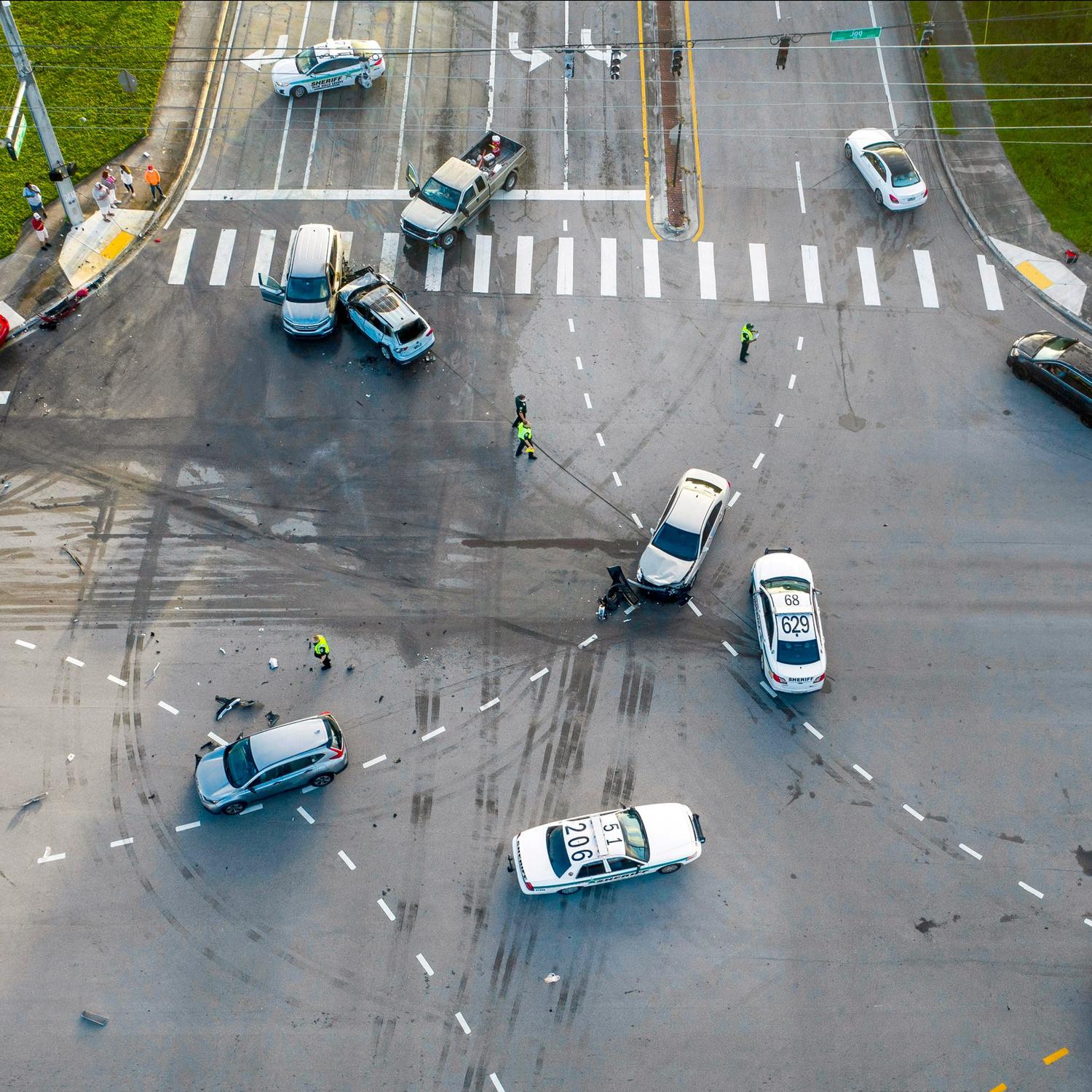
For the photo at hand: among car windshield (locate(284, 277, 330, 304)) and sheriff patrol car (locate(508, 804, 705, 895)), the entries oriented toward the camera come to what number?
1

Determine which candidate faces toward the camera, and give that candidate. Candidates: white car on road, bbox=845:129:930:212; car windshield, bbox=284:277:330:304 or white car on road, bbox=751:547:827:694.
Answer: the car windshield

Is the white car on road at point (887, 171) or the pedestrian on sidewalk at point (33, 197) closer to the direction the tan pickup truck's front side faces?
the pedestrian on sidewalk

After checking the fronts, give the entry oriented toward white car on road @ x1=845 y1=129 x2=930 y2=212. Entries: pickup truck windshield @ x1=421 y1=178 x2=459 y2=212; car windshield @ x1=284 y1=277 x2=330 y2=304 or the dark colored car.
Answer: the dark colored car

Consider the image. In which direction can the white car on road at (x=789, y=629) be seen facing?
away from the camera

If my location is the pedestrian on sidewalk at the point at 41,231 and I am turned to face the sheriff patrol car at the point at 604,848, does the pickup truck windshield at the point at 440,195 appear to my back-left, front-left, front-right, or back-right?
front-left

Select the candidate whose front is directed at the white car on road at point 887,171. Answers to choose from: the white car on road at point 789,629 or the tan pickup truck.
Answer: the white car on road at point 789,629

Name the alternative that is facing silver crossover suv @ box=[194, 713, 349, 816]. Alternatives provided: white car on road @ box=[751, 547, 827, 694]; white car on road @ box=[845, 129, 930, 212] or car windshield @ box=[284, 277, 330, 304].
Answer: the car windshield

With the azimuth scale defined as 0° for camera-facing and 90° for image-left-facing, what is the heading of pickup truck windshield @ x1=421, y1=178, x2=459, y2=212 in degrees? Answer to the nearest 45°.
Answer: approximately 45°

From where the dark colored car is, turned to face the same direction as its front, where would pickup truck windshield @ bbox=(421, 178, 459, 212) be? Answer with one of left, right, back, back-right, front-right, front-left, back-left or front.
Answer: front-left

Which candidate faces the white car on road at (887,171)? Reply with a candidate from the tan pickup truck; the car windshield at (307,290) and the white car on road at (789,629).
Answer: the white car on road at (789,629)

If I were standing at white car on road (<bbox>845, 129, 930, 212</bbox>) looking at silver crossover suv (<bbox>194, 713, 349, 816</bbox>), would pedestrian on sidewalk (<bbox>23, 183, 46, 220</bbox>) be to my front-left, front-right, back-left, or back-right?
front-right

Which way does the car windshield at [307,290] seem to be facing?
toward the camera

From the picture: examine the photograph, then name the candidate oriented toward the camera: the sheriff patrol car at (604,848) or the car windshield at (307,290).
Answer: the car windshield

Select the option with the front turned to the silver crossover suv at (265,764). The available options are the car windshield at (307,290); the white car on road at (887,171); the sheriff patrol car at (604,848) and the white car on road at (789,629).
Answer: the car windshield

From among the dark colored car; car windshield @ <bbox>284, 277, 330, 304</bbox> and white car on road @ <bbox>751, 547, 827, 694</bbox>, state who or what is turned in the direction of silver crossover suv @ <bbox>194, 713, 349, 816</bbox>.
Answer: the car windshield
